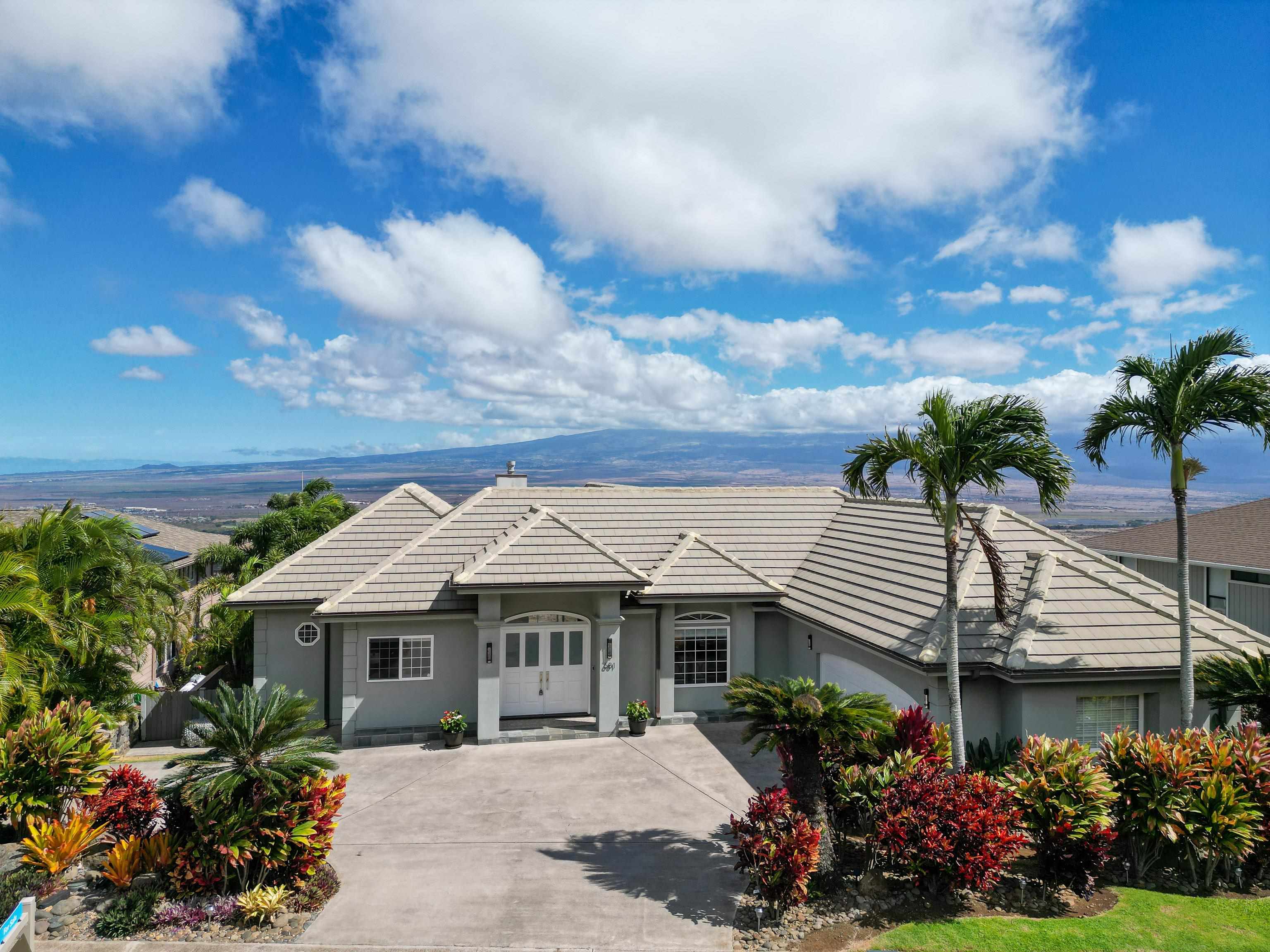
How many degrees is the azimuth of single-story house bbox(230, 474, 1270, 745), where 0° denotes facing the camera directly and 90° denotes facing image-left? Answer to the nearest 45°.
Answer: approximately 0°

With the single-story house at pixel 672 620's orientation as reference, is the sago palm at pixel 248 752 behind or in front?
in front

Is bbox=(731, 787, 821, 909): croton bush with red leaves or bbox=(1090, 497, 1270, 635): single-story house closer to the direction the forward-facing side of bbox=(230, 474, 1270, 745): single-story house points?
the croton bush with red leaves

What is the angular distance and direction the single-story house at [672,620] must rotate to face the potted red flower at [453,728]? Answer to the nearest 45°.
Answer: approximately 90° to its right

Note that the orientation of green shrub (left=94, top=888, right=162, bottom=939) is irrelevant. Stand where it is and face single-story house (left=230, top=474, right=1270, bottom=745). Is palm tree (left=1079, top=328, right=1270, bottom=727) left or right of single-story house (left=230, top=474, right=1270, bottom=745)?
right

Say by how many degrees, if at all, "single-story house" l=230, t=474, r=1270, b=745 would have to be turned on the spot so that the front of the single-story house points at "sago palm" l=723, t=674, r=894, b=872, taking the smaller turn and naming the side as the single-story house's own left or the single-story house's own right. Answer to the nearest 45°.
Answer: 0° — it already faces it

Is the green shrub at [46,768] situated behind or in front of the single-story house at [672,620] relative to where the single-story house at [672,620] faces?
in front

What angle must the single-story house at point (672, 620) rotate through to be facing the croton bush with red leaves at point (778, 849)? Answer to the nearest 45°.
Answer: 0° — it already faces it

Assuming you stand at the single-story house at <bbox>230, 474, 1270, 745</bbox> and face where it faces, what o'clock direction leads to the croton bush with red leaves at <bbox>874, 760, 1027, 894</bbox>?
The croton bush with red leaves is roughly at 11 o'clock from the single-story house.

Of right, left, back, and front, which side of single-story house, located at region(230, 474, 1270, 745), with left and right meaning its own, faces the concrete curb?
front

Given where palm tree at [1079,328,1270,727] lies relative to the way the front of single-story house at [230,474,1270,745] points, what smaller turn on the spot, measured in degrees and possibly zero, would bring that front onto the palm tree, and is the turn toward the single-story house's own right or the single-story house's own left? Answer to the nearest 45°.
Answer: approximately 45° to the single-story house's own left

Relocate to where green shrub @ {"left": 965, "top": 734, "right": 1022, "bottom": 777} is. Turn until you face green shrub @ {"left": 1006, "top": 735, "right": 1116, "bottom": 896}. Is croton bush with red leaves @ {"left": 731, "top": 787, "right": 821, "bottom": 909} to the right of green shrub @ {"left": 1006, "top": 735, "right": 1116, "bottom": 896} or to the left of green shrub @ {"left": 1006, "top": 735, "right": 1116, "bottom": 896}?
right

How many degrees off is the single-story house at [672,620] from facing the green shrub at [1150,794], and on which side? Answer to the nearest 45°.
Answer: approximately 45° to its left
